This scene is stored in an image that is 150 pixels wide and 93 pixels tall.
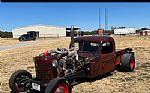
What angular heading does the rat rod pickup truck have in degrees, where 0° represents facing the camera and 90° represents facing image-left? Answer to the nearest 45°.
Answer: approximately 45°
